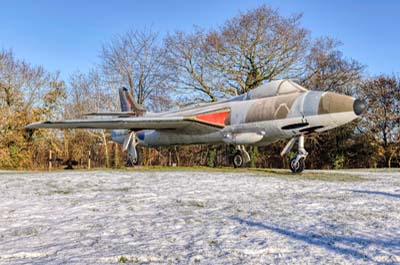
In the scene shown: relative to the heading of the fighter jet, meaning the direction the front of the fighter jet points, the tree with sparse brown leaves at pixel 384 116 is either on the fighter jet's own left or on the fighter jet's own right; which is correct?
on the fighter jet's own left

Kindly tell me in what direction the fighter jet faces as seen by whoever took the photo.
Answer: facing the viewer and to the right of the viewer

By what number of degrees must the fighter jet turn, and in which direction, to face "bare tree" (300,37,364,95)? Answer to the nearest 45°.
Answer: approximately 90° to its left

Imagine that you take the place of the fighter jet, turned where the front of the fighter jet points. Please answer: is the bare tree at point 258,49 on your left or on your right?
on your left

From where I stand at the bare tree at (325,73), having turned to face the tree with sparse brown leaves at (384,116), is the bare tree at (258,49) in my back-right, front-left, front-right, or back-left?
back-right

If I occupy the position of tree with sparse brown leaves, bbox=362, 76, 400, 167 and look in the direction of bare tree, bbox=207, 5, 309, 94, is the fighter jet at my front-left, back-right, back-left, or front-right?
front-left
